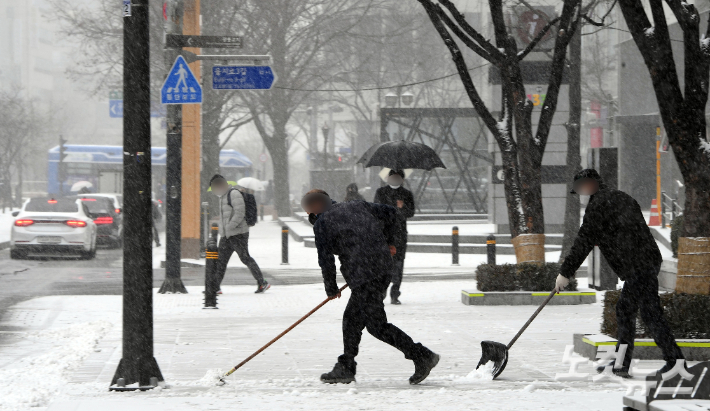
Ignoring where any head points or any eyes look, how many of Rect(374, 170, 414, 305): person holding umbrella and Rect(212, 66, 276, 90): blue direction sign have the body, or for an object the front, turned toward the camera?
2

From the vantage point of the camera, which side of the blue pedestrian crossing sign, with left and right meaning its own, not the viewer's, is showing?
front

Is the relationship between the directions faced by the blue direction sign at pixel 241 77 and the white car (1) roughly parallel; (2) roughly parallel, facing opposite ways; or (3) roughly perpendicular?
roughly parallel, facing opposite ways

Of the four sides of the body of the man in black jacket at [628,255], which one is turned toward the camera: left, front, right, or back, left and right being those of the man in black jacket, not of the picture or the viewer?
left

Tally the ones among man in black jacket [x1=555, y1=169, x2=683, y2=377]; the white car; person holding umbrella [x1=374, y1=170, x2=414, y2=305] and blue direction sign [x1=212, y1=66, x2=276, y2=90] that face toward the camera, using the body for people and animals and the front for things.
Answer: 2

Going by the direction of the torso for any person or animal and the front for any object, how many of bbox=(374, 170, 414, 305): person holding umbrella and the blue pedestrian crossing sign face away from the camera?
0

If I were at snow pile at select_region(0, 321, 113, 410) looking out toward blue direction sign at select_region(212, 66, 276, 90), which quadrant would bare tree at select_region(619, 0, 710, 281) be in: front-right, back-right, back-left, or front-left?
front-right

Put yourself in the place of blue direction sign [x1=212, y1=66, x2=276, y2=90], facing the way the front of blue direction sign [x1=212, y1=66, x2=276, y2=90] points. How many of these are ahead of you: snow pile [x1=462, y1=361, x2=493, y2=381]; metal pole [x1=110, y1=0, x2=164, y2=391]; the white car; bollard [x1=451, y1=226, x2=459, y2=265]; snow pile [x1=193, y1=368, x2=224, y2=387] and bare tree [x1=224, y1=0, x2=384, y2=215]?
3

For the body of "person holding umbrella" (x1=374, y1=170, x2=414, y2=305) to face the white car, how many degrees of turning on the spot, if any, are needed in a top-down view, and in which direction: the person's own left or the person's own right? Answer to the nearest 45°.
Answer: approximately 135° to the person's own right

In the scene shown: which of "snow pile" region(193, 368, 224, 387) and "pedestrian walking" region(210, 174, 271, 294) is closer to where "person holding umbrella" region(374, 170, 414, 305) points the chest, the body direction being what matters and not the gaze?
the snow pile

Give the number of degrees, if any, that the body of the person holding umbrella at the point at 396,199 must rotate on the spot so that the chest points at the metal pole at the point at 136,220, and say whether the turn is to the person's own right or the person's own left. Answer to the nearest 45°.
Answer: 0° — they already face it

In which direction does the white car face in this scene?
away from the camera

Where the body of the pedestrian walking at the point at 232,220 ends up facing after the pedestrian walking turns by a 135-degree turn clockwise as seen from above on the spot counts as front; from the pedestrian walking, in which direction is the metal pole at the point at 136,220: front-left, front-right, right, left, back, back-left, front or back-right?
back-right

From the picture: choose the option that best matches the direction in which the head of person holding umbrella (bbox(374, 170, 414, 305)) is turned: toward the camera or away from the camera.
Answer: toward the camera

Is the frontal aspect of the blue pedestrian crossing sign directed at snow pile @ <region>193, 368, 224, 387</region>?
yes

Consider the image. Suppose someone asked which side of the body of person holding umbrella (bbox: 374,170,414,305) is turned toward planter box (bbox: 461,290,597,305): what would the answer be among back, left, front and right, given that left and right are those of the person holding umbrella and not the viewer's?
left

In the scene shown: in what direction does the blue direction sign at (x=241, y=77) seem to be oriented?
toward the camera

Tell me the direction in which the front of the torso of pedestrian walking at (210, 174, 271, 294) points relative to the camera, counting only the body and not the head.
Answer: to the viewer's left

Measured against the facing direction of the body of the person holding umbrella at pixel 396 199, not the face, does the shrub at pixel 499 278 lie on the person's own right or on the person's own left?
on the person's own left

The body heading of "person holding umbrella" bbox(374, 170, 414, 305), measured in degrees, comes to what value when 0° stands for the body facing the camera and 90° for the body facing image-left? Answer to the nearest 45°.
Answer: approximately 0°

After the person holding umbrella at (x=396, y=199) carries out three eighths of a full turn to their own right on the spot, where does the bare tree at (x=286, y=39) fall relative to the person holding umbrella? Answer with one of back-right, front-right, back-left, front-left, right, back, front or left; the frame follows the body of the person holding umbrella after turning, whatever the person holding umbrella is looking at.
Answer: front-right
